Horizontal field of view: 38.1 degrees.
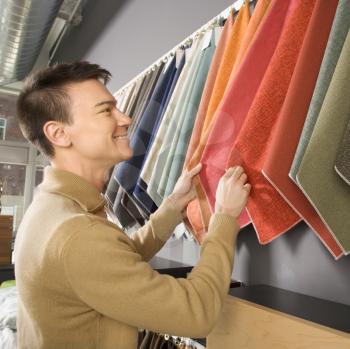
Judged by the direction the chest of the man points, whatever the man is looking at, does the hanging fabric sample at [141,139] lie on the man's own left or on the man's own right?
on the man's own left

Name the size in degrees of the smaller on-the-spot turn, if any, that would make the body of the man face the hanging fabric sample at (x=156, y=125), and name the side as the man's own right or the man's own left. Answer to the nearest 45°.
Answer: approximately 90° to the man's own left

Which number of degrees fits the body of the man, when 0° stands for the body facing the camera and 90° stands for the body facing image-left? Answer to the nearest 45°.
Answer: approximately 270°

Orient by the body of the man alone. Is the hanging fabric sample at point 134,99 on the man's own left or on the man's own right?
on the man's own left

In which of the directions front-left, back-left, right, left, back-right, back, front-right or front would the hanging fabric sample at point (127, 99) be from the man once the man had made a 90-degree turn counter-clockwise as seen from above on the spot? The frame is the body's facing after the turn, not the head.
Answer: front

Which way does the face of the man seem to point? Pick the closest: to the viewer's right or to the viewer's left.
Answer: to the viewer's right
